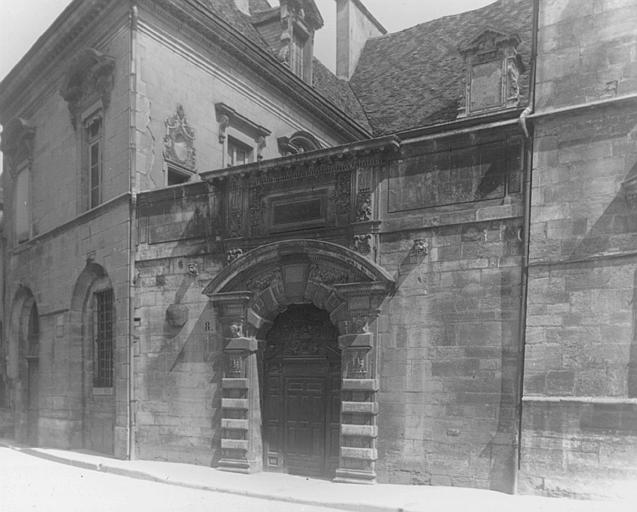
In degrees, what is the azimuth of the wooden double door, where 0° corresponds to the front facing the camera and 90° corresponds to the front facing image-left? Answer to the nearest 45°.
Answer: approximately 0°

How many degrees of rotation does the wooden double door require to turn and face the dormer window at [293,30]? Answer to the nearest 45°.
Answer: approximately 180°

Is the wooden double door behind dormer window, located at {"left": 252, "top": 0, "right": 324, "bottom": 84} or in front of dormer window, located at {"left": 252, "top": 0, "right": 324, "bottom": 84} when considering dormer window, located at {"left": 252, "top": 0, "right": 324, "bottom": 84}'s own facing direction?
in front

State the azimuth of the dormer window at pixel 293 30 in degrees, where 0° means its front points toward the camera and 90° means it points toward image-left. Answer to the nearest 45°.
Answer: approximately 315°

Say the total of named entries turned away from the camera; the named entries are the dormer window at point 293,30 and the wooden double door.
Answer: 0
